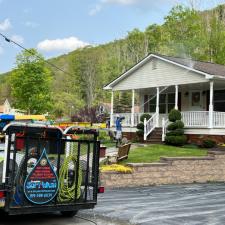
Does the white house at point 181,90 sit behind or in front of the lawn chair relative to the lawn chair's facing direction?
behind

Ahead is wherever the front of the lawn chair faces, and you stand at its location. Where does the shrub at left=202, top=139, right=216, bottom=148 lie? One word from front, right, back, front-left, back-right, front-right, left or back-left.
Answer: back

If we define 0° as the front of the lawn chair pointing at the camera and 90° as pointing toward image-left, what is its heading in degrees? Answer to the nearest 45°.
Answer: approximately 45°

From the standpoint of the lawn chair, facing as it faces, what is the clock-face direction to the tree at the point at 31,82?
The tree is roughly at 4 o'clock from the lawn chair.

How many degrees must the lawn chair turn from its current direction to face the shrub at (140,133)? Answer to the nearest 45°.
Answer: approximately 135° to its right

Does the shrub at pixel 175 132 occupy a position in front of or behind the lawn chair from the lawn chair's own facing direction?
behind

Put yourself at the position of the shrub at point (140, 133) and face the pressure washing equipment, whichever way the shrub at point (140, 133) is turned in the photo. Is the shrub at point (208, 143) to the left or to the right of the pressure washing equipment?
left
